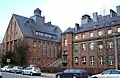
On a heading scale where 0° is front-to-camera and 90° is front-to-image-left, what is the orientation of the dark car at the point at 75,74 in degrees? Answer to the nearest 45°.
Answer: approximately 135°
